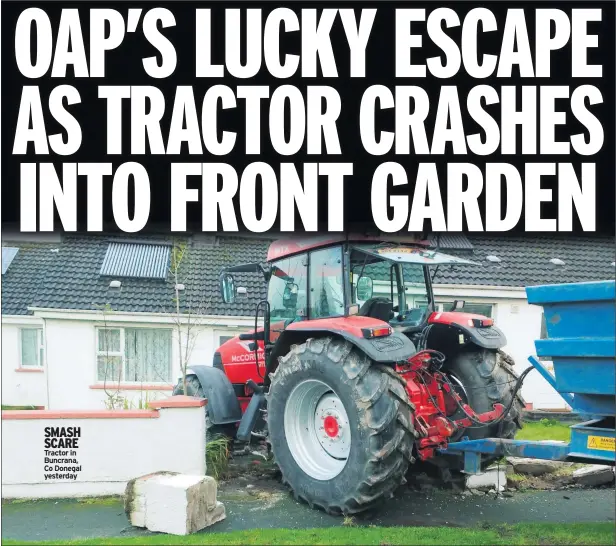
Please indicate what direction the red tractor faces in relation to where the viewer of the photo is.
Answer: facing away from the viewer and to the left of the viewer

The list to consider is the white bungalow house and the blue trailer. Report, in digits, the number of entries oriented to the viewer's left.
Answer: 1

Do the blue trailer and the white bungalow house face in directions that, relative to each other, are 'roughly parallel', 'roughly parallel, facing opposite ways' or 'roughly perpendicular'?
roughly perpendicular

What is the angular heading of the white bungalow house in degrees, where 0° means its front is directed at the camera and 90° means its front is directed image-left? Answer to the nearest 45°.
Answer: approximately 0°

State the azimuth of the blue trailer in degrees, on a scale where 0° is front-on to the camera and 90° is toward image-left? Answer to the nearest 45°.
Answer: approximately 90°

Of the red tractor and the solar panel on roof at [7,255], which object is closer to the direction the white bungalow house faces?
the red tractor
